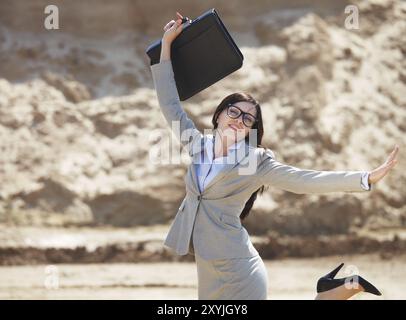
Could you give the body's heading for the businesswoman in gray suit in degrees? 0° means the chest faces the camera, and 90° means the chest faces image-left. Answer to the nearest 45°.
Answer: approximately 45°
